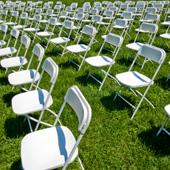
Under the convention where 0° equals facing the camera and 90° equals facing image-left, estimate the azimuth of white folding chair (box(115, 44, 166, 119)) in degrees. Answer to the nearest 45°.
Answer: approximately 45°

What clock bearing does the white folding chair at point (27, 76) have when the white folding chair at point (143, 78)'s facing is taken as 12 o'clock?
the white folding chair at point (27, 76) is roughly at 1 o'clock from the white folding chair at point (143, 78).

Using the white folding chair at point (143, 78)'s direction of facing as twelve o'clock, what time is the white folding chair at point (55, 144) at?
the white folding chair at point (55, 144) is roughly at 11 o'clock from the white folding chair at point (143, 78).

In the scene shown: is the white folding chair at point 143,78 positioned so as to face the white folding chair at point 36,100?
yes
